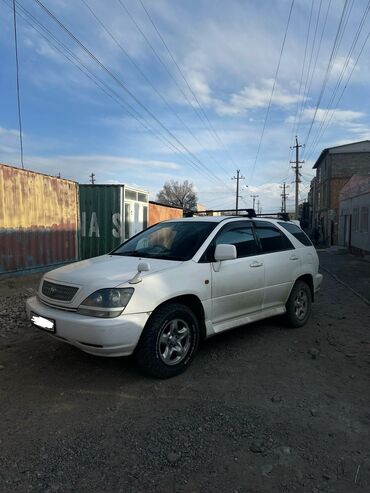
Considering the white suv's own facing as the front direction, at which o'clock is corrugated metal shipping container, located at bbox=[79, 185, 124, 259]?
The corrugated metal shipping container is roughly at 4 o'clock from the white suv.

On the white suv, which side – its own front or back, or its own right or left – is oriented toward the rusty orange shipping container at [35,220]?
right

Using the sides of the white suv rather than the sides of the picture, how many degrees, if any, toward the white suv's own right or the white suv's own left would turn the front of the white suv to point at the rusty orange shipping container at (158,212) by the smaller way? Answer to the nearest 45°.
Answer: approximately 135° to the white suv's own right

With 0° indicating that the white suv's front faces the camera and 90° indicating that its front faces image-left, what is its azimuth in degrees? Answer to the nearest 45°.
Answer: approximately 45°

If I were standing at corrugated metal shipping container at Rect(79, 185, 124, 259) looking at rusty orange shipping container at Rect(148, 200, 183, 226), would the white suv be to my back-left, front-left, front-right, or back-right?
back-right
